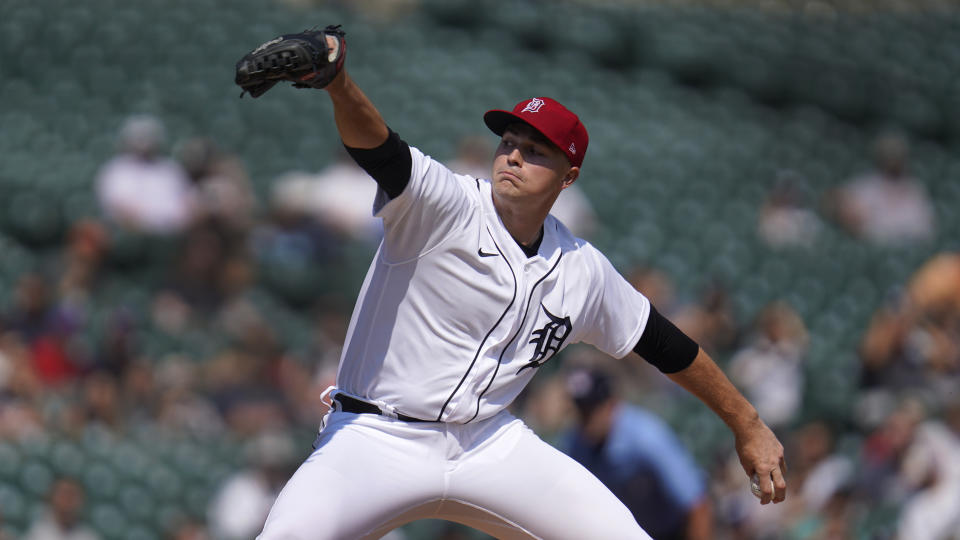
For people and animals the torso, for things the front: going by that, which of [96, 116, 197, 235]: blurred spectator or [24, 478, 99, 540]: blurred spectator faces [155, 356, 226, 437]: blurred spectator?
[96, 116, 197, 235]: blurred spectator

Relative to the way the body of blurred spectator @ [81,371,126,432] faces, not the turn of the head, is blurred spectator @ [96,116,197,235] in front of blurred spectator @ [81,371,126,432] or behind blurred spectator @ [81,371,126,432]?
behind

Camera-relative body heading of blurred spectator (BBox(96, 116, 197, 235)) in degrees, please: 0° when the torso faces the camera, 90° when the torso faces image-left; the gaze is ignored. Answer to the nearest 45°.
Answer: approximately 0°

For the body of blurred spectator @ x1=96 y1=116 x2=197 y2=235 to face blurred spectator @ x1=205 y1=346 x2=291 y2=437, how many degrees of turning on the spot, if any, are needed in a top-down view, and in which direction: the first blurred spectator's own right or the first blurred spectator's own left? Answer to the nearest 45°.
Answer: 0° — they already face them

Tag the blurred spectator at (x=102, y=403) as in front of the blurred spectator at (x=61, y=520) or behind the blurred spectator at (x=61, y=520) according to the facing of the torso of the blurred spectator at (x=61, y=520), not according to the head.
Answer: behind

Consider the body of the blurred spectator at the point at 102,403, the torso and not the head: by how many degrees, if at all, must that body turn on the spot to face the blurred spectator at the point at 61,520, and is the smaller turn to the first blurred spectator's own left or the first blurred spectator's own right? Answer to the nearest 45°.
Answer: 0° — they already face them

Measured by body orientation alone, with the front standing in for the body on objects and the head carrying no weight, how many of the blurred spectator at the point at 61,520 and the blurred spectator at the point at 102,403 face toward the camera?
2

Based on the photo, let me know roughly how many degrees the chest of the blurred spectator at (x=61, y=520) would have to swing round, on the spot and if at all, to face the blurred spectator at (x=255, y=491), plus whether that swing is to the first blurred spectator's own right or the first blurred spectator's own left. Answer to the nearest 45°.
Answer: approximately 90° to the first blurred spectator's own left

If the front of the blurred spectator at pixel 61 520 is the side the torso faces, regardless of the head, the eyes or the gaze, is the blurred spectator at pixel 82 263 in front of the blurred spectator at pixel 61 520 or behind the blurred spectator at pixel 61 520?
behind

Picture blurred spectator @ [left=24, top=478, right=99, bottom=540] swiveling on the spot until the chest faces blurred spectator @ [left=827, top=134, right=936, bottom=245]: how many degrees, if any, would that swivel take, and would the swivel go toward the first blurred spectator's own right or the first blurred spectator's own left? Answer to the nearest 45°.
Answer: approximately 90° to the first blurred spectator's own left
